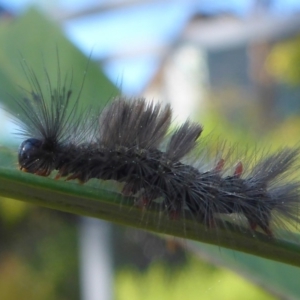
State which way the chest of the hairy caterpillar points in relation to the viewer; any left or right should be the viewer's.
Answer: facing to the left of the viewer
